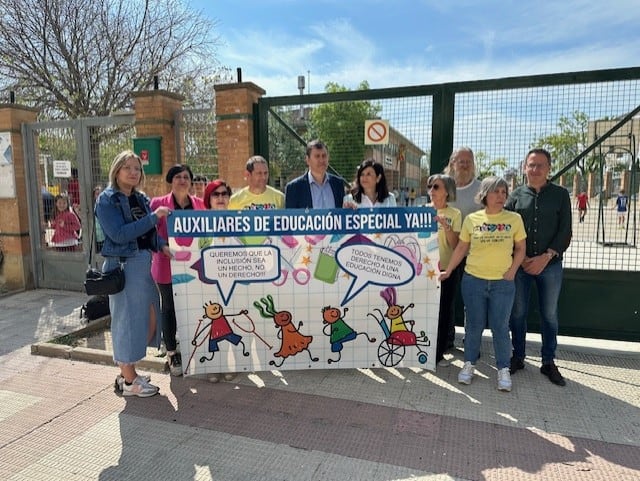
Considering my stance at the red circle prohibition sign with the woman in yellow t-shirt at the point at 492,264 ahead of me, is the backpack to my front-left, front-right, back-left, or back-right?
back-right

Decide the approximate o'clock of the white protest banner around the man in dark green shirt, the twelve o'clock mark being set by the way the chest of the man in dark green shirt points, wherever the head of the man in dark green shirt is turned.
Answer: The white protest banner is roughly at 2 o'clock from the man in dark green shirt.

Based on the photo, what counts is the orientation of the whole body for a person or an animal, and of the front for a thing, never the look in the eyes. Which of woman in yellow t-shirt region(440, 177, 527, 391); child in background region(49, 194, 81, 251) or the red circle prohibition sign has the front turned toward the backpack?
the child in background

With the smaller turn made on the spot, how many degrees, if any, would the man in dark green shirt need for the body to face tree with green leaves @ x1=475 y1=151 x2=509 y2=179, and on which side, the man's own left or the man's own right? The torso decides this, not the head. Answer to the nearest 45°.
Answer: approximately 135° to the man's own right

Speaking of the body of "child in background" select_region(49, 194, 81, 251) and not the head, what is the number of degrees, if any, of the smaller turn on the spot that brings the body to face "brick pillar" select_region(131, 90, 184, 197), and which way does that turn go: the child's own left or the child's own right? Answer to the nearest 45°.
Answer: approximately 45° to the child's own left

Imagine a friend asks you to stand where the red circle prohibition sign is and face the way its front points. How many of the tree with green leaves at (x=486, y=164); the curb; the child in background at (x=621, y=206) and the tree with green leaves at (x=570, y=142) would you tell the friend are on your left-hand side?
3

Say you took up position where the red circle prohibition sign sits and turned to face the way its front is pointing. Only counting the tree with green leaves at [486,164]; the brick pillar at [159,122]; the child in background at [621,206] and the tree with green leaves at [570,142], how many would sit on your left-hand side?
3
